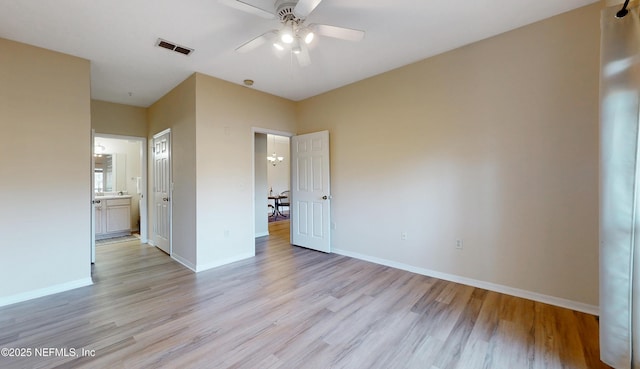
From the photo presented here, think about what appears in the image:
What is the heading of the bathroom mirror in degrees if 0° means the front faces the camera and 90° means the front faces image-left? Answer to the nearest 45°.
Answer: approximately 0°

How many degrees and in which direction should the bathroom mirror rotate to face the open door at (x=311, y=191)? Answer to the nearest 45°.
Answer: approximately 45° to its left

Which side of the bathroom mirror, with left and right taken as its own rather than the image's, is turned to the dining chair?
left

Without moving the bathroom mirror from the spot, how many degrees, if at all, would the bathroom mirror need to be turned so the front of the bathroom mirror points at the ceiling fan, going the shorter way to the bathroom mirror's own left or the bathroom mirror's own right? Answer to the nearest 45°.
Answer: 0° — it already faces it

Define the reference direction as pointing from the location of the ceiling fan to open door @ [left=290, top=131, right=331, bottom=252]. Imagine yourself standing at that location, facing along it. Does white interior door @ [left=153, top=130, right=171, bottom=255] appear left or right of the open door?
left

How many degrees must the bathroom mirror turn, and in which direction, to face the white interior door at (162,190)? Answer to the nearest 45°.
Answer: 0° — it already faces it

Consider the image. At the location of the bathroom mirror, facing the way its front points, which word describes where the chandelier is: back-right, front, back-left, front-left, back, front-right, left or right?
left
